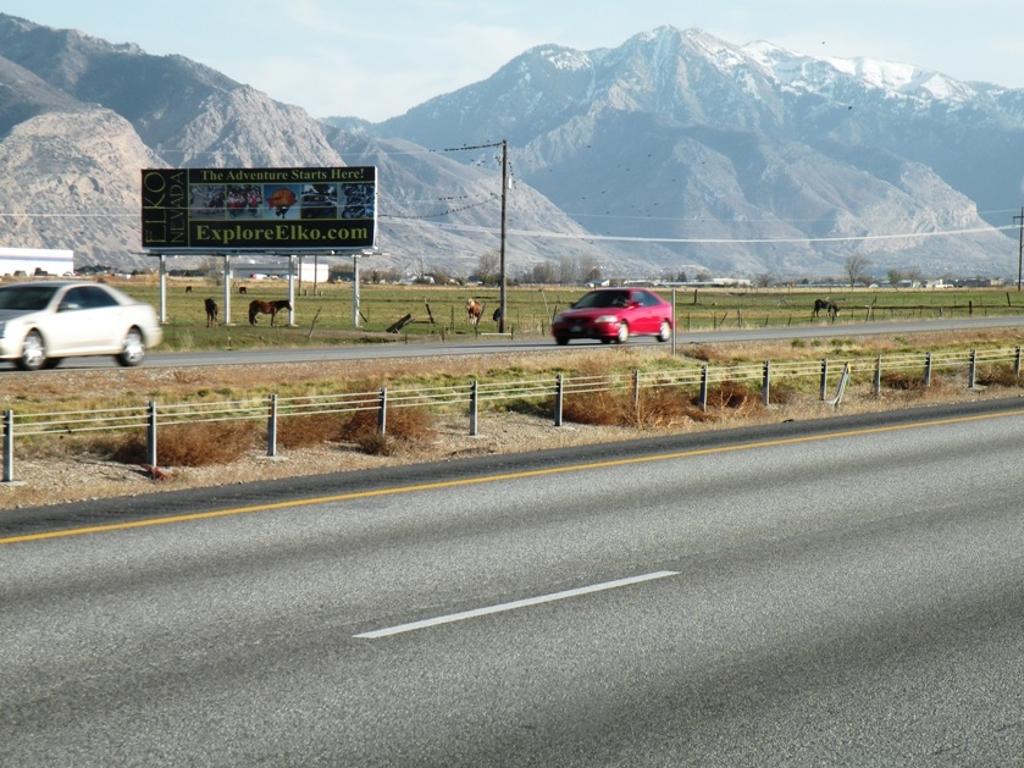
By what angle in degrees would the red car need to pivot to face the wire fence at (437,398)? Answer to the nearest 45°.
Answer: approximately 45° to its left

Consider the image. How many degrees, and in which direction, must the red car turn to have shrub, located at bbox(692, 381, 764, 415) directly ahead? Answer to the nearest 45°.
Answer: approximately 45° to its left

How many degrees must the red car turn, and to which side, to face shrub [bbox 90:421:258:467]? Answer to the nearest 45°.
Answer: approximately 45° to its left

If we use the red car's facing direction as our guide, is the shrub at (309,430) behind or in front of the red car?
in front

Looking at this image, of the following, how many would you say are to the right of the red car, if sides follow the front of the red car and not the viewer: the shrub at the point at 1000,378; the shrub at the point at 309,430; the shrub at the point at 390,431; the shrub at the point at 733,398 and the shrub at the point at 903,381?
0

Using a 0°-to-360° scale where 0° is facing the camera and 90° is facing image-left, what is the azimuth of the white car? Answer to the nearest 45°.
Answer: approximately 45°

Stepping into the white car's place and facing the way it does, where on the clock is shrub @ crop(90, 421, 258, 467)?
The shrub is roughly at 10 o'clock from the white car.

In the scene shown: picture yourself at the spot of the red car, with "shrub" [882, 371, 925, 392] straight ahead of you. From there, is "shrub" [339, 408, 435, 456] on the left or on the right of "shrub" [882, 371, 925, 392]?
right

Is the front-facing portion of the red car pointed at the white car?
yes

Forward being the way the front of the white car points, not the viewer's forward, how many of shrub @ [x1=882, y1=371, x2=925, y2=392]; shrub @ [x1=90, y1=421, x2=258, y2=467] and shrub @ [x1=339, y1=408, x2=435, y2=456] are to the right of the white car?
0

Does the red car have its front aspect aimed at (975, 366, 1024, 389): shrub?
no

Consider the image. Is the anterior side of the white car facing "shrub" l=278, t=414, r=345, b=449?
no

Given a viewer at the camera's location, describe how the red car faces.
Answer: facing the viewer and to the left of the viewer

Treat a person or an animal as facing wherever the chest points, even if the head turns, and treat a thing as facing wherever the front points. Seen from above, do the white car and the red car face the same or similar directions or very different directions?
same or similar directions

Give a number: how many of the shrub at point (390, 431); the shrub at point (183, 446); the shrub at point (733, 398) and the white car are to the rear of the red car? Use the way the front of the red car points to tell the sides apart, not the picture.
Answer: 0
